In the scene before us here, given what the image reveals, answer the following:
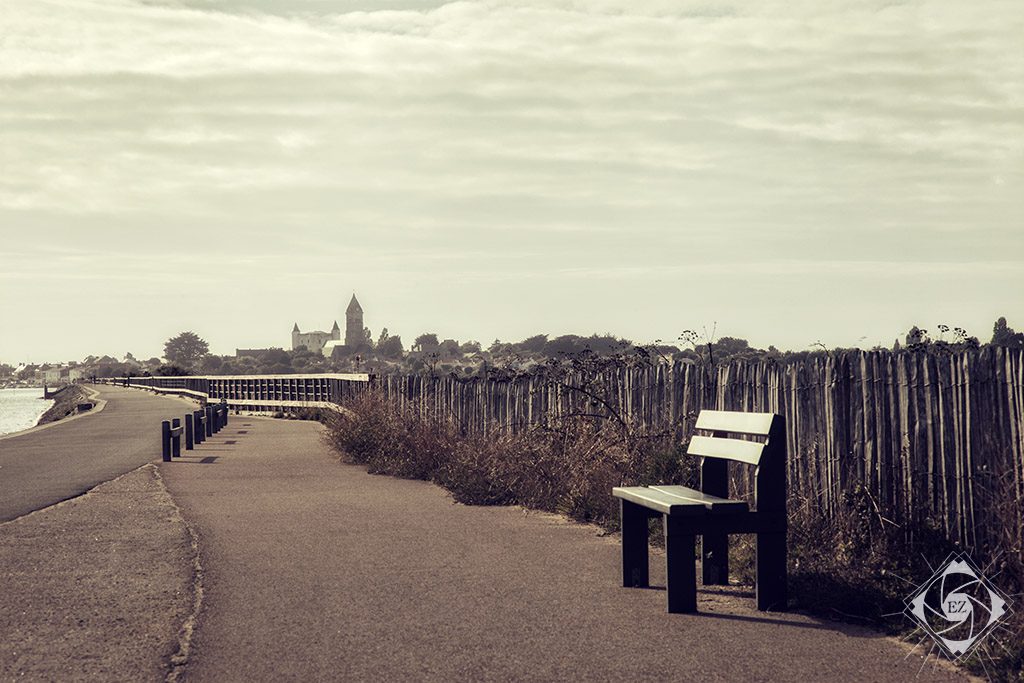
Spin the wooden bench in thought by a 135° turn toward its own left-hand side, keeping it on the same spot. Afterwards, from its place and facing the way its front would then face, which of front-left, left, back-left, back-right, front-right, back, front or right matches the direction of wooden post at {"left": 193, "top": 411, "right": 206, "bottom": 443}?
back-left

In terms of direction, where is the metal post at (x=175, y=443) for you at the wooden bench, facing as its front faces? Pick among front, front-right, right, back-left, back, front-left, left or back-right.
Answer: right

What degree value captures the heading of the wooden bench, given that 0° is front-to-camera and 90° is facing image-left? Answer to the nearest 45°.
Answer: approximately 45°

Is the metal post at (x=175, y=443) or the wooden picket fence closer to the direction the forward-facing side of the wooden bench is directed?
the metal post
